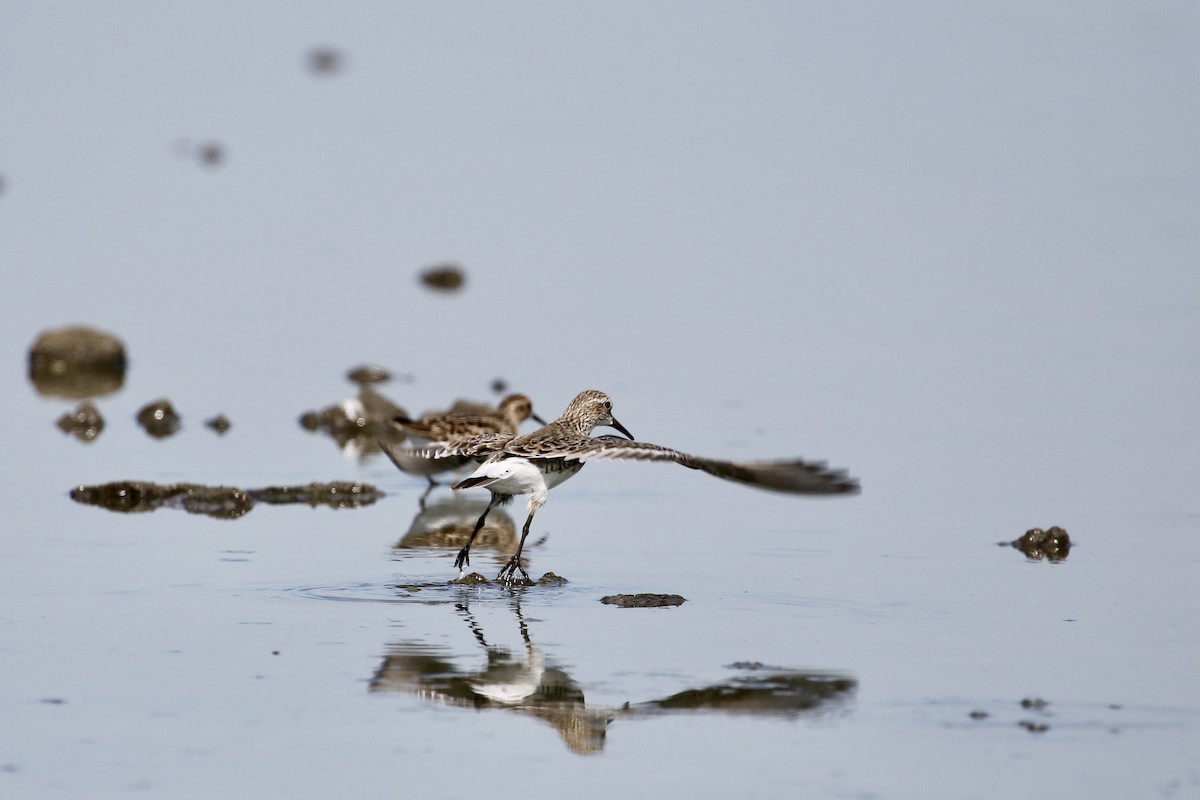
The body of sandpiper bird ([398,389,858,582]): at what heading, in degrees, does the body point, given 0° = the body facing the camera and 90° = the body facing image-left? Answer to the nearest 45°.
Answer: approximately 225°

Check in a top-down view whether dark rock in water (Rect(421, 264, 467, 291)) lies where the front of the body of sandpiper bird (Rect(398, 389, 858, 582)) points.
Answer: no
